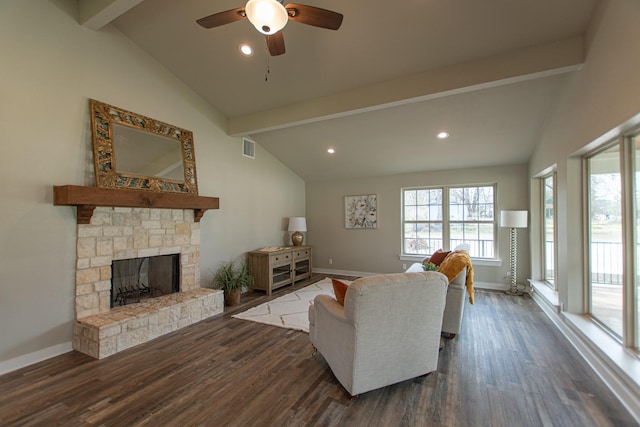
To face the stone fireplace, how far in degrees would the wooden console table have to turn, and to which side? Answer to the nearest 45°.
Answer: approximately 90° to its right

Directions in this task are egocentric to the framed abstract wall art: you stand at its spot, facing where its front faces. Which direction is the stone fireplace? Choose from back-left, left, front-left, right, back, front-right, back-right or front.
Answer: front-right

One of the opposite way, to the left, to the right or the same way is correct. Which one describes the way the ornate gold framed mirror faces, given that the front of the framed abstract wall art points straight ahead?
to the left

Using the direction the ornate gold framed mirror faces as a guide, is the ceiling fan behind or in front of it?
in front

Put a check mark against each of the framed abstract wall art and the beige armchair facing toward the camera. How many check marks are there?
1

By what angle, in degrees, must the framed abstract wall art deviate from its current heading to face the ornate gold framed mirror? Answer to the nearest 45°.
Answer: approximately 45° to its right

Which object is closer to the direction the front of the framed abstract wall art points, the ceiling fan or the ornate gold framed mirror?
the ceiling fan

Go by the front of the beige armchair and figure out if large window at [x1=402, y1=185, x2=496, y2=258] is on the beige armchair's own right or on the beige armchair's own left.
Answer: on the beige armchair's own right

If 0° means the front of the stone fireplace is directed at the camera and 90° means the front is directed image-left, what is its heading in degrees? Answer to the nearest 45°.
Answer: approximately 315°

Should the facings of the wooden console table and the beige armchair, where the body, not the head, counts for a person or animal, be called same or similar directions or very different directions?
very different directions

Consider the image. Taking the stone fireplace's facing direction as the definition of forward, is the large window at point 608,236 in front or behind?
in front

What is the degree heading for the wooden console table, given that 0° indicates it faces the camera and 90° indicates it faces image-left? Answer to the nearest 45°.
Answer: approximately 315°
